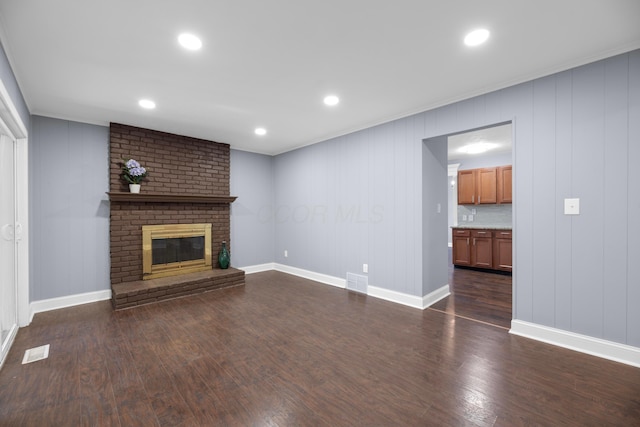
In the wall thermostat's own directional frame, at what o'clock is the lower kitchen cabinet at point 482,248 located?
The lower kitchen cabinet is roughly at 5 o'clock from the wall thermostat.

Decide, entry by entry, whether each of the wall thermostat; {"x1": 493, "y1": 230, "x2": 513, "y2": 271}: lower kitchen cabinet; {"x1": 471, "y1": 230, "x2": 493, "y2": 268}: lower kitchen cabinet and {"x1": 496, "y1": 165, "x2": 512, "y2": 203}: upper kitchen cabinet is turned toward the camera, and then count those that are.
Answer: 4

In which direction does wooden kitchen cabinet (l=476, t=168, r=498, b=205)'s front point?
toward the camera

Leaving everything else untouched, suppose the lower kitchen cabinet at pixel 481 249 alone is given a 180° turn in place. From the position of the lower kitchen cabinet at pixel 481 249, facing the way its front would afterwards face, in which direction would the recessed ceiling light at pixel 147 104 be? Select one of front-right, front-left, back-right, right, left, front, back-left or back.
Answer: back-left

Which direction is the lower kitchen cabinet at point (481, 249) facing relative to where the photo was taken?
toward the camera

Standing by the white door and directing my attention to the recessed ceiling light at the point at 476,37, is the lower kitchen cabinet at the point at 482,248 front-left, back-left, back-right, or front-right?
front-left

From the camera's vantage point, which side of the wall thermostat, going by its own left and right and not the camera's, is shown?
front

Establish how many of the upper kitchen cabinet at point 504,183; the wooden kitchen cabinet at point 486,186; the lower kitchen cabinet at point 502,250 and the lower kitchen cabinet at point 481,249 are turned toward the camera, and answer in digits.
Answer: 4

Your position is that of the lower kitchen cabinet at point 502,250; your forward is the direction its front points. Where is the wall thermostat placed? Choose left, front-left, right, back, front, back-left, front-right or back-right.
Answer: front

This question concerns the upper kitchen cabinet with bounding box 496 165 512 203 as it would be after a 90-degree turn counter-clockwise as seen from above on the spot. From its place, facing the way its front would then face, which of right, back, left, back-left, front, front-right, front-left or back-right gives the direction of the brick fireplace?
back-right

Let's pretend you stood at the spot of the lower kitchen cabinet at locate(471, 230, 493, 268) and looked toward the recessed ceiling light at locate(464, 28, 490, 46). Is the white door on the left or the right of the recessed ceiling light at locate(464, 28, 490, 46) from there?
right
